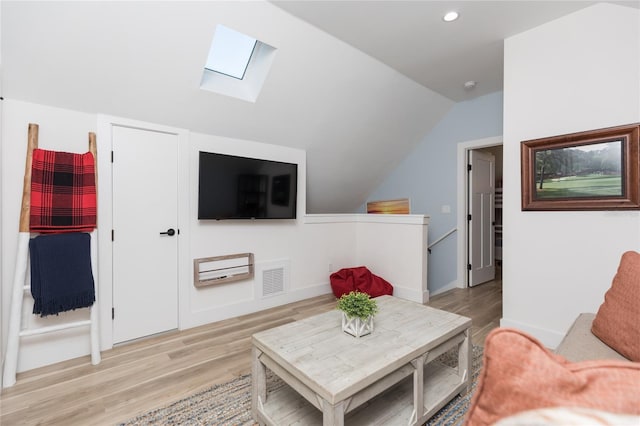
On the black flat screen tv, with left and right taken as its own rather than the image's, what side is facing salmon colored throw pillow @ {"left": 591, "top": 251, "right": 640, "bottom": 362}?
front

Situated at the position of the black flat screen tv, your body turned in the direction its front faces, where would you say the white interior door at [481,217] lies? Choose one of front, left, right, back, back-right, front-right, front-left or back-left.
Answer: front-left

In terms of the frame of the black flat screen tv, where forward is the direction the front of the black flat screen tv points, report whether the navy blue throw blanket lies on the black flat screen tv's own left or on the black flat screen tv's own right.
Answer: on the black flat screen tv's own right

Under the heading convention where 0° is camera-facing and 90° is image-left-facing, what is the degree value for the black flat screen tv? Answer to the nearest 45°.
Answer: approximately 315°

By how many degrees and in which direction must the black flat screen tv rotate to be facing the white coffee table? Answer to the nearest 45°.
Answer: approximately 45° to its right

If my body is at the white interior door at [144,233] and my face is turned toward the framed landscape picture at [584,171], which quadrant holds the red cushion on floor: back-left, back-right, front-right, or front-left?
front-left

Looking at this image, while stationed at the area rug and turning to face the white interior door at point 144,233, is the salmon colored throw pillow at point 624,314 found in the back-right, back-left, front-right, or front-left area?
back-right
